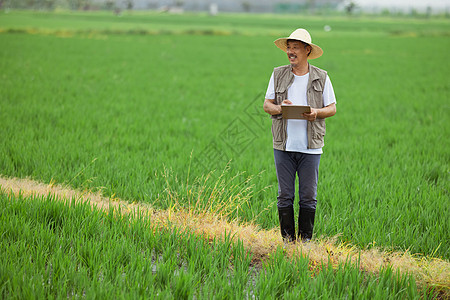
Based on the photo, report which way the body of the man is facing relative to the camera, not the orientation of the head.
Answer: toward the camera

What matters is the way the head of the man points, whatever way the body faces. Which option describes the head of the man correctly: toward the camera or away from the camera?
toward the camera
